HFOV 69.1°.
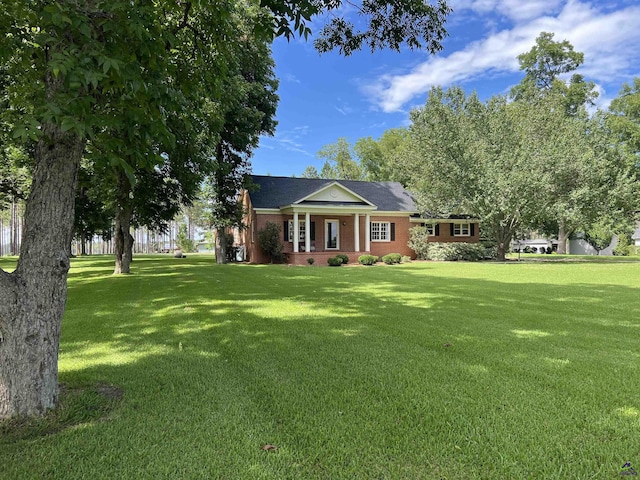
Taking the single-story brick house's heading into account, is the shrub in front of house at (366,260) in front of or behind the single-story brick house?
in front

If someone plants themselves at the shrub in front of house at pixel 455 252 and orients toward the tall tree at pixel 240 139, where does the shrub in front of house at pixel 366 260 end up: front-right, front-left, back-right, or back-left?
front-left

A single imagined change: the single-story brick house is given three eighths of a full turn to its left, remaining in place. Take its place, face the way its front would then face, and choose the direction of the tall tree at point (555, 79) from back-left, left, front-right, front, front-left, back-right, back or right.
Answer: front

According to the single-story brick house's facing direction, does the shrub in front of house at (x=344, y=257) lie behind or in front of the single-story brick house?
in front

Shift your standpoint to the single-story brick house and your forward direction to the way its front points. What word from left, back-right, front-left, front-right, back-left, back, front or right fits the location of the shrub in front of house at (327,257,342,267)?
front

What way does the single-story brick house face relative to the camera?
toward the camera

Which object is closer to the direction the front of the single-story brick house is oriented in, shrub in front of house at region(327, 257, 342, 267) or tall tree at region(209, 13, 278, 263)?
the shrub in front of house

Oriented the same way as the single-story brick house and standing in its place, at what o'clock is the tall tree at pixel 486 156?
The tall tree is roughly at 9 o'clock from the single-story brick house.
